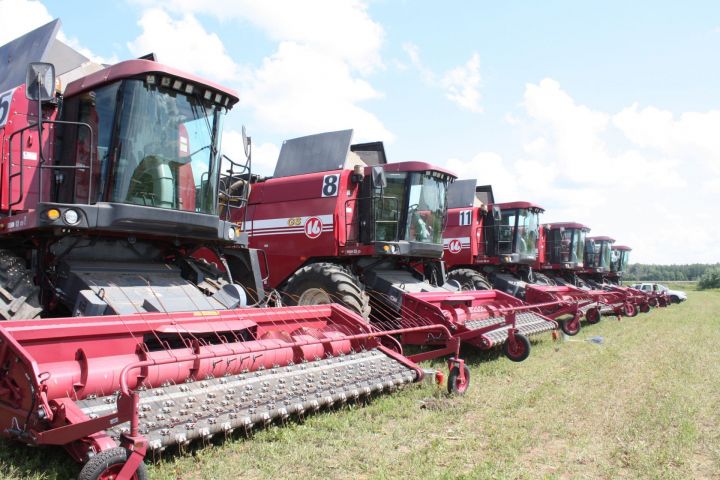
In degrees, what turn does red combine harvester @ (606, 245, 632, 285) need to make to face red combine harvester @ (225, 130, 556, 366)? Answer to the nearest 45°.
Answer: approximately 45° to its right

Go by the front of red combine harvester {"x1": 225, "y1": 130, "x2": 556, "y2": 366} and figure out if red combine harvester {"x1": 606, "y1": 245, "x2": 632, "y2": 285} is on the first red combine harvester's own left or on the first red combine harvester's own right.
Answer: on the first red combine harvester's own left

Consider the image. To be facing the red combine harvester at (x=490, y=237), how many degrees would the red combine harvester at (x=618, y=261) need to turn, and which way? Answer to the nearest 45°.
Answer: approximately 45° to its right

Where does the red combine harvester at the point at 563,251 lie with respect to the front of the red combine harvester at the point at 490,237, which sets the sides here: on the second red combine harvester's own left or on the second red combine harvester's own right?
on the second red combine harvester's own left

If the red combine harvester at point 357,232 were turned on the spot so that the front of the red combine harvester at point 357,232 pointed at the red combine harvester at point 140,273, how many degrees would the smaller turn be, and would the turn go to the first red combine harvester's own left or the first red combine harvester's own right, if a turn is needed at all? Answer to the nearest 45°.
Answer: approximately 45° to the first red combine harvester's own right

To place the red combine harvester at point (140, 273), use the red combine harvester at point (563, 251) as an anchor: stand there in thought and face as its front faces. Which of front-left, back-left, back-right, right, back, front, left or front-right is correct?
front-right

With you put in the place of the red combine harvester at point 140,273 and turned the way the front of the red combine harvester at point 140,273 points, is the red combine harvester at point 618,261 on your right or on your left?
on your left

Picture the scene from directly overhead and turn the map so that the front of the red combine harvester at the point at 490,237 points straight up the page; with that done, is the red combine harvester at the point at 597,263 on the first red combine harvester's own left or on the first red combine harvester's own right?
on the first red combine harvester's own left

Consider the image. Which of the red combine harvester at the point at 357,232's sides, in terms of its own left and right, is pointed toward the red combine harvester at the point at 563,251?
left
